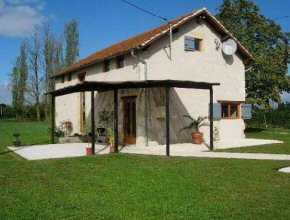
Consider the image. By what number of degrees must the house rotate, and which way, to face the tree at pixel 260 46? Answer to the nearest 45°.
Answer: approximately 180°

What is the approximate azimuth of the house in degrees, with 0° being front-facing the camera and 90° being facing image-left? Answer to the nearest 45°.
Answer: approximately 45°

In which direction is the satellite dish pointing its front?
toward the camera

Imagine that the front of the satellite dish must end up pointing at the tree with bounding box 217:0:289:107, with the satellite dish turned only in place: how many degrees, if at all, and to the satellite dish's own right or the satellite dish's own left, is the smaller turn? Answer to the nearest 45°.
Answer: approximately 180°
